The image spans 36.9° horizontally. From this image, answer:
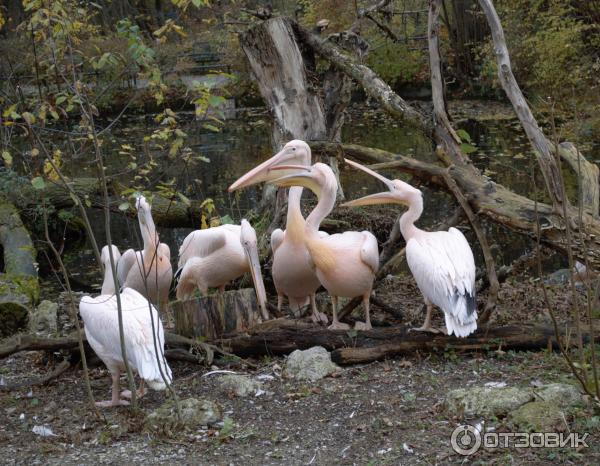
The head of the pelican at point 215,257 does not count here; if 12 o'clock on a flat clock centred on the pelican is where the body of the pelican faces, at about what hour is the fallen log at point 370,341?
The fallen log is roughly at 2 o'clock from the pelican.

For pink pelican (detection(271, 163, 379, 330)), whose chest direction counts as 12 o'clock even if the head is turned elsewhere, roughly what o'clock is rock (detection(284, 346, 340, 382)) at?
The rock is roughly at 11 o'clock from the pink pelican.

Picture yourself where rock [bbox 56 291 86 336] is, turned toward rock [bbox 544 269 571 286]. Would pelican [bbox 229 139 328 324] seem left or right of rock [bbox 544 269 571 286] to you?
right

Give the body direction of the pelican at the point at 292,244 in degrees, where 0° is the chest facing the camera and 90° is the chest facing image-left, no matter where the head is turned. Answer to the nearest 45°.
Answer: approximately 0°

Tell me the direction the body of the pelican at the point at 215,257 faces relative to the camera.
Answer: to the viewer's right

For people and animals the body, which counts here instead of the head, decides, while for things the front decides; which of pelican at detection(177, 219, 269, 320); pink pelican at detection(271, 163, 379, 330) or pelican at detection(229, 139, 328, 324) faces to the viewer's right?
pelican at detection(177, 219, 269, 320)

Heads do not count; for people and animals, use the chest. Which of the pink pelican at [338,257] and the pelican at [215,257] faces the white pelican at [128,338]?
the pink pelican

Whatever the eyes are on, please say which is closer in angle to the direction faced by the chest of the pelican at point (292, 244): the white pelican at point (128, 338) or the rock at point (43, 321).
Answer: the white pelican

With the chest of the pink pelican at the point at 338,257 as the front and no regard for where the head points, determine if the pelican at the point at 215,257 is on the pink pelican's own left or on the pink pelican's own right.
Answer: on the pink pelican's own right
